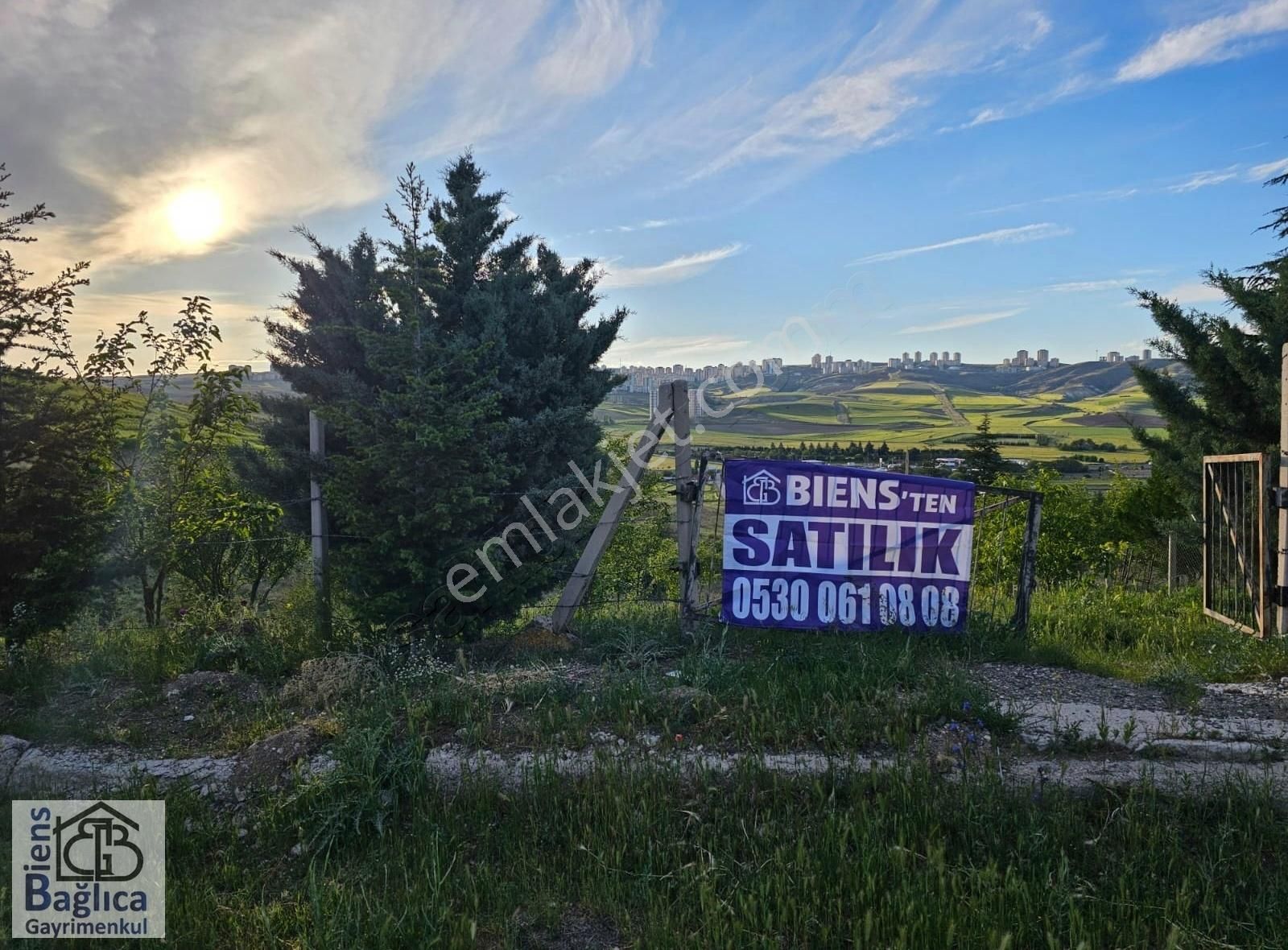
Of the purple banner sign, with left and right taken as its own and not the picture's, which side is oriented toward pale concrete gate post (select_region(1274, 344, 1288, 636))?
left

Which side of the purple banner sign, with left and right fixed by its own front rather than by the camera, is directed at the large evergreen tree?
right

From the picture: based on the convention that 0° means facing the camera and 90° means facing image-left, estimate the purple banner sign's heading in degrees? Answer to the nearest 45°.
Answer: approximately 0°

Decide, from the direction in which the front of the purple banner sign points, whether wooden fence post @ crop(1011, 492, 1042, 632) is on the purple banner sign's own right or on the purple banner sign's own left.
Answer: on the purple banner sign's own left

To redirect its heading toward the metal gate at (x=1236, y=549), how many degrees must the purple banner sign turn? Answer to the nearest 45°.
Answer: approximately 135° to its left

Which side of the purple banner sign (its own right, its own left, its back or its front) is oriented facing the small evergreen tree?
back

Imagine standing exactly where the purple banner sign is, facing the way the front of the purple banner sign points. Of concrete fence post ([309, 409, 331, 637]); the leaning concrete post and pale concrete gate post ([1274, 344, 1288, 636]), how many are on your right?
2

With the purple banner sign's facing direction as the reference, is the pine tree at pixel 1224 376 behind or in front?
behind

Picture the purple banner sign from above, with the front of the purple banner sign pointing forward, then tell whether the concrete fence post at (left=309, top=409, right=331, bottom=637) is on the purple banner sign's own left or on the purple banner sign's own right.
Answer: on the purple banner sign's own right
